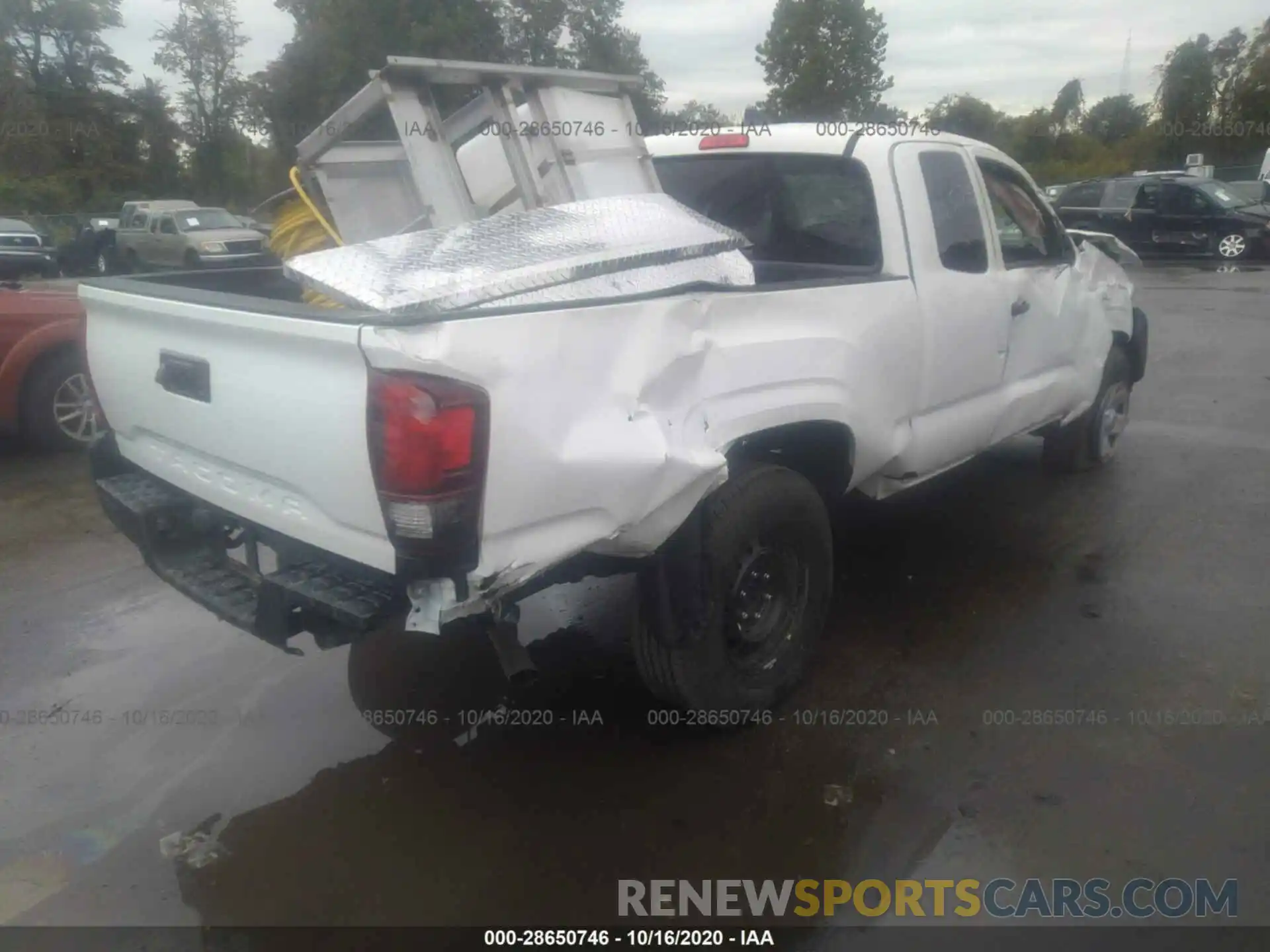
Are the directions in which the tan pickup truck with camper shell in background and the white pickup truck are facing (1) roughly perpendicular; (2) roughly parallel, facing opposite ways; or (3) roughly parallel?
roughly perpendicular

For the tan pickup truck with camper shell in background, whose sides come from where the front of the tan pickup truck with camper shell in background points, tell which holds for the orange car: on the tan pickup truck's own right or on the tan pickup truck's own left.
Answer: on the tan pickup truck's own right

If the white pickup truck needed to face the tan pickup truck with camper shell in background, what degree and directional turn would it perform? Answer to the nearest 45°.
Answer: approximately 90° to its left

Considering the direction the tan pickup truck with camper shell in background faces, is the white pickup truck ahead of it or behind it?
ahead

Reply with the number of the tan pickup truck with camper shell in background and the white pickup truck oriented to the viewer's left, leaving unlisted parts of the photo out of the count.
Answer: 0

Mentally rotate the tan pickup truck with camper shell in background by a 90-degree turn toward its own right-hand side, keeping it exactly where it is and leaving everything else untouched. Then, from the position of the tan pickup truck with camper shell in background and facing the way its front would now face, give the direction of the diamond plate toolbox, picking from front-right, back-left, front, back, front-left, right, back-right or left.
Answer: front-left

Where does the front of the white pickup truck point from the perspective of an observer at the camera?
facing away from the viewer and to the right of the viewer

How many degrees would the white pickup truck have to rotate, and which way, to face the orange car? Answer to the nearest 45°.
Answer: approximately 90° to its left
